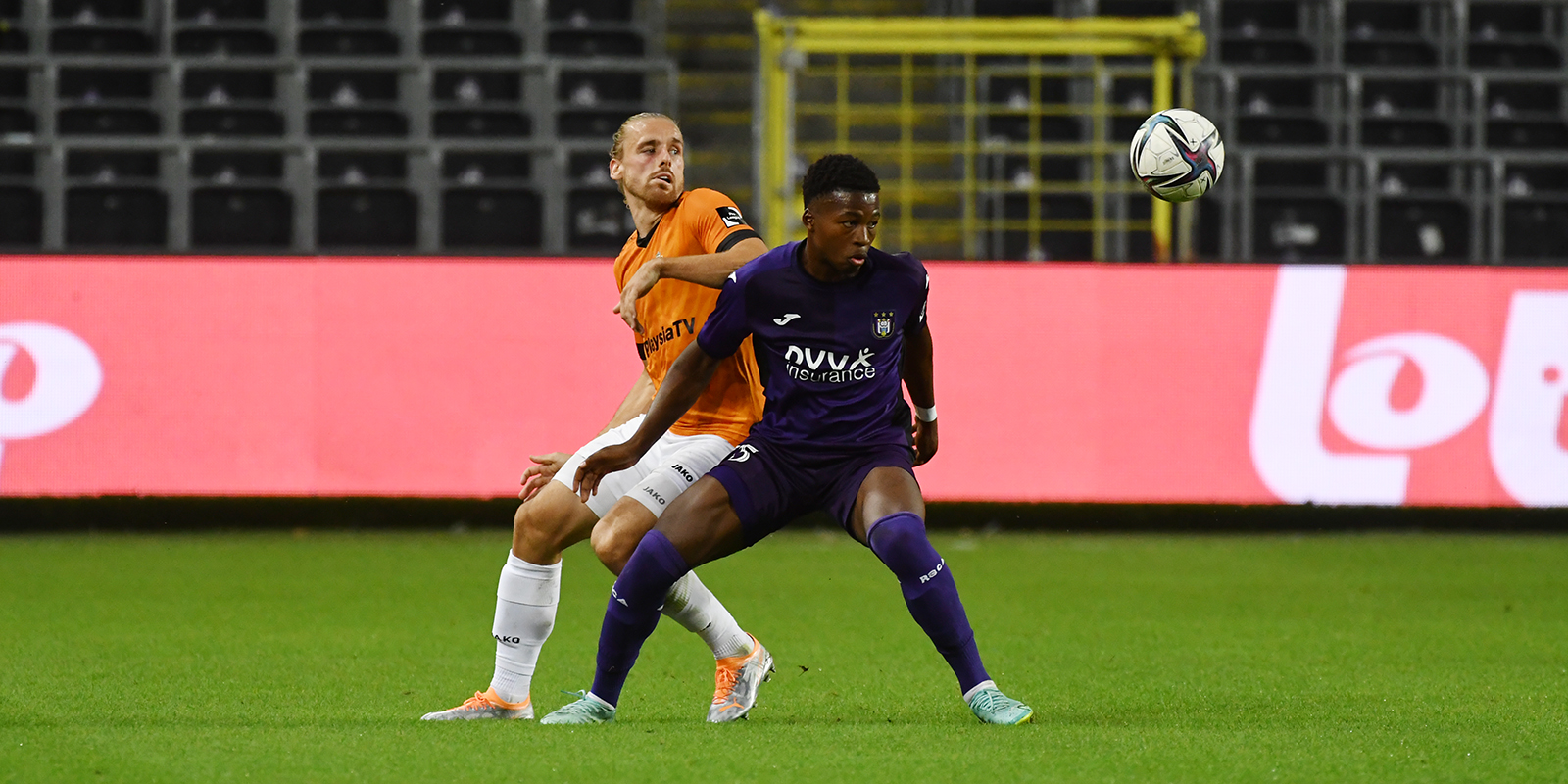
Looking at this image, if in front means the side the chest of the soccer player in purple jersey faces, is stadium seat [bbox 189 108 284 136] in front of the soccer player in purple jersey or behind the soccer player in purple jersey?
behind

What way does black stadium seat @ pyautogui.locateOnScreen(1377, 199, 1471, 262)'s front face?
toward the camera

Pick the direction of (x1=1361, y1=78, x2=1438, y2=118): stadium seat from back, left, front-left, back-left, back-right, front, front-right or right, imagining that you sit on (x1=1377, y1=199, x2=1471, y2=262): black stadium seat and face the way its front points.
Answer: back

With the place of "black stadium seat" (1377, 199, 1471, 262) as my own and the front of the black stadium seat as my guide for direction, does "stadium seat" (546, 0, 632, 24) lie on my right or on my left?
on my right

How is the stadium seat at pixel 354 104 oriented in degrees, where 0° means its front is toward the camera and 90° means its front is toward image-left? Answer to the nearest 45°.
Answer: approximately 0°

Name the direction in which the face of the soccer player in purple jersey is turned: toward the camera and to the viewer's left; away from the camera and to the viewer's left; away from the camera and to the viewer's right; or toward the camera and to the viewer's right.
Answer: toward the camera and to the viewer's right

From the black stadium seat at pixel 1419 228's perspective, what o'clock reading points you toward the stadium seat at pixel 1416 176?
The stadium seat is roughly at 6 o'clock from the black stadium seat.

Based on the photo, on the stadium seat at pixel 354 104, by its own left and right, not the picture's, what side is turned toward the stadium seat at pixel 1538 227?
left

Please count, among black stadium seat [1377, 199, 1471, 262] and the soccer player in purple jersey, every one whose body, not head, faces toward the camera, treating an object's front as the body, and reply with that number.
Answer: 2

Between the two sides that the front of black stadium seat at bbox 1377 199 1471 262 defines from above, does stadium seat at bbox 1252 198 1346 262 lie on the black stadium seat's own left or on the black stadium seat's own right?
on the black stadium seat's own right

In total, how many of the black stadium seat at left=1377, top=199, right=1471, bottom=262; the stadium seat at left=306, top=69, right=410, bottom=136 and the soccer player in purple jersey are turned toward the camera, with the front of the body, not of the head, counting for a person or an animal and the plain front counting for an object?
3

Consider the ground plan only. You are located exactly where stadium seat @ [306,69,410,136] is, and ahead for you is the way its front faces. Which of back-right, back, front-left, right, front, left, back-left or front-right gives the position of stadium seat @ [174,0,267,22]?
back-right

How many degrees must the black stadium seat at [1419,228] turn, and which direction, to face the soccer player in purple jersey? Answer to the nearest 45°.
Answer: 0° — it already faces them
